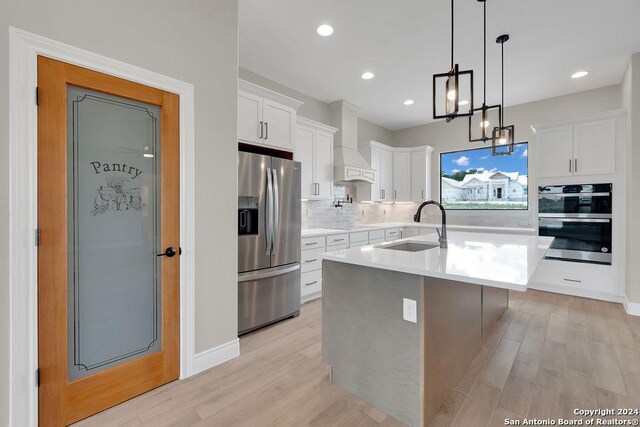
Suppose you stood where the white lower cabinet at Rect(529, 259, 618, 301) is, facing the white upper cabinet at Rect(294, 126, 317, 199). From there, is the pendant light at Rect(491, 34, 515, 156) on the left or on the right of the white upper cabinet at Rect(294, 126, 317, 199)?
left

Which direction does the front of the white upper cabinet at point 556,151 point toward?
toward the camera

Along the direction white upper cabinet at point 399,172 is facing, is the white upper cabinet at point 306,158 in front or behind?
in front

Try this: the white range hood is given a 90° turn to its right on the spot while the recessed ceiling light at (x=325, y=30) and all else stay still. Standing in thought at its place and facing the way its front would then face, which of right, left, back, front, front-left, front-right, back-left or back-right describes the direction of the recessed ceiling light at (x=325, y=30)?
front-left

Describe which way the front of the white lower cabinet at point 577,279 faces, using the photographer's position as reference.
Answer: facing the viewer

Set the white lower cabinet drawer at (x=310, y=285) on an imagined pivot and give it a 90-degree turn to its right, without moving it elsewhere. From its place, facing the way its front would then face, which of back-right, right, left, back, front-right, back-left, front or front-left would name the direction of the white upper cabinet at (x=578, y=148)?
back-left

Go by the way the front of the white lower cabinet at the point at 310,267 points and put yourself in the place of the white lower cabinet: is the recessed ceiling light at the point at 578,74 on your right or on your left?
on your left

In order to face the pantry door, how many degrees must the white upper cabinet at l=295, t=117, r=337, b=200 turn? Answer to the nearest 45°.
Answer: approximately 90° to its right

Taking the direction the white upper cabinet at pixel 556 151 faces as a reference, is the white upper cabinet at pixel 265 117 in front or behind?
in front

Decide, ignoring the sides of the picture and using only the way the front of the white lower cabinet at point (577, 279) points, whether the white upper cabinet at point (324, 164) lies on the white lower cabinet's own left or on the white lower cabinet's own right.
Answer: on the white lower cabinet's own right

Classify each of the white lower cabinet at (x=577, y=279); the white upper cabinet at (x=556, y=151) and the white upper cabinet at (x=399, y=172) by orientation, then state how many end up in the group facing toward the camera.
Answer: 3

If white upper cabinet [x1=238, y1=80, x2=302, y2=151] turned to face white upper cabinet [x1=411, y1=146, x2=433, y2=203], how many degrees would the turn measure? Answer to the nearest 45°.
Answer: approximately 90° to its left

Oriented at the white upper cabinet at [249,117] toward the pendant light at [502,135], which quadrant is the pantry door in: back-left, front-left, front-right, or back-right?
back-right

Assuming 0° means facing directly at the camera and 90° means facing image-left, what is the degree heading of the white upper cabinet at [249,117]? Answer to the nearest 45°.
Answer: approximately 315°

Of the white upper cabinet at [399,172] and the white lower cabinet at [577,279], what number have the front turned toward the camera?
2

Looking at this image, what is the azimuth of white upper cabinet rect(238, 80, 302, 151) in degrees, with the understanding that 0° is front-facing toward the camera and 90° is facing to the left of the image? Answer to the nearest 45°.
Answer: approximately 315°
